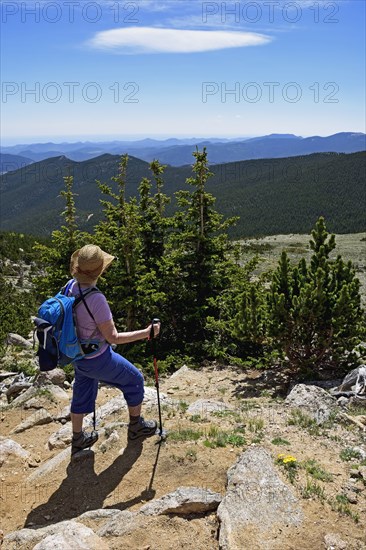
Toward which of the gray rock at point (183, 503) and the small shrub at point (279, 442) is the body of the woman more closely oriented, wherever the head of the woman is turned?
the small shrub

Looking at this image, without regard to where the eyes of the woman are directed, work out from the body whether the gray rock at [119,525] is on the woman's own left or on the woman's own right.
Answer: on the woman's own right

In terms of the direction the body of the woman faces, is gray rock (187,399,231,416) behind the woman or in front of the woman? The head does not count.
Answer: in front

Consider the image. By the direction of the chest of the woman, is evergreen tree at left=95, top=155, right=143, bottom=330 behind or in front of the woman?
in front

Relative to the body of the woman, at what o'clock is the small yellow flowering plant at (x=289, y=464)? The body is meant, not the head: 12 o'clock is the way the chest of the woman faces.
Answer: The small yellow flowering plant is roughly at 2 o'clock from the woman.

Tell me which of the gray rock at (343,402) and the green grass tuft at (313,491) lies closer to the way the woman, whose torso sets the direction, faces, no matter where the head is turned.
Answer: the gray rock

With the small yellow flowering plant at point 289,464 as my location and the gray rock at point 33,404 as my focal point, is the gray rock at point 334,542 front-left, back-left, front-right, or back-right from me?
back-left

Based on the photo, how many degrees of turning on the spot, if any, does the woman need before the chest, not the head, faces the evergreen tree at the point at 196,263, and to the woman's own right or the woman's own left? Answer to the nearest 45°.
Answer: approximately 45° to the woman's own left

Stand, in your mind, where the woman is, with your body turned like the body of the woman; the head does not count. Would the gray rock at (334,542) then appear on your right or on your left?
on your right

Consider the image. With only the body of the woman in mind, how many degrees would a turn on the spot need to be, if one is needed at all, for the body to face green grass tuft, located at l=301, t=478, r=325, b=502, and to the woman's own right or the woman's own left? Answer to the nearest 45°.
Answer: approximately 90° to the woman's own right

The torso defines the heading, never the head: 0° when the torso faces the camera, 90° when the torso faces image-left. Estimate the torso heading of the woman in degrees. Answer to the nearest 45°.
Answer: approximately 225°

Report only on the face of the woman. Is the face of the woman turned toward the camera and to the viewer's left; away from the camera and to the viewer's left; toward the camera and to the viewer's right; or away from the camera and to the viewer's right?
away from the camera and to the viewer's right

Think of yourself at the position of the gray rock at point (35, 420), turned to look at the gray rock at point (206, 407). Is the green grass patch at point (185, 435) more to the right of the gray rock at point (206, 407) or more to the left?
right
